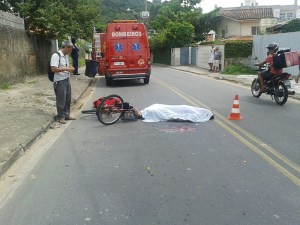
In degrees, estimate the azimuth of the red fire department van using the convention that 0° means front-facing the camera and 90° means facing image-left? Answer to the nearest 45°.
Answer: approximately 180°

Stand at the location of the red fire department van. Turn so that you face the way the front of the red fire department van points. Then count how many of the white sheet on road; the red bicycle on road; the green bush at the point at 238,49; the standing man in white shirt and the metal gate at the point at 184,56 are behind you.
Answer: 3

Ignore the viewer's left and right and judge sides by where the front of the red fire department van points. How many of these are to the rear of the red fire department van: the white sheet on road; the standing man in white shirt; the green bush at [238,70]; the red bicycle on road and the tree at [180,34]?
3

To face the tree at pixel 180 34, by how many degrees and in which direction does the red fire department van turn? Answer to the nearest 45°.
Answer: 0° — it already faces it
